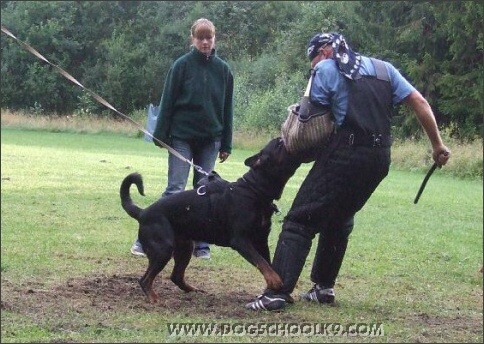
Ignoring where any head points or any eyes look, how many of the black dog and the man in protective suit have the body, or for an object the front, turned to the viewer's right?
1

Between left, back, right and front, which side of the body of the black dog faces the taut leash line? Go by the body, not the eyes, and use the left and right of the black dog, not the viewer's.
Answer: back

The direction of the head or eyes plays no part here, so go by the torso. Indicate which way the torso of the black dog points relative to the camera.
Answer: to the viewer's right

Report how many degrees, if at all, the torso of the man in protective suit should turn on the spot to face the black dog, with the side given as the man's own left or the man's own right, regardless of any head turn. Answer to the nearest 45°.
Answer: approximately 45° to the man's own left

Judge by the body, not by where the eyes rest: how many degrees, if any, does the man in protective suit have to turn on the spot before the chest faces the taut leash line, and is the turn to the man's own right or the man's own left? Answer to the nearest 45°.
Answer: approximately 45° to the man's own left

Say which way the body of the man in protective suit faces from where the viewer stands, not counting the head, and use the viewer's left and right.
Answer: facing away from the viewer and to the left of the viewer

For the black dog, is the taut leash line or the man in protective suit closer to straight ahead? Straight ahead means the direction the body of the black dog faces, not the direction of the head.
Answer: the man in protective suit
